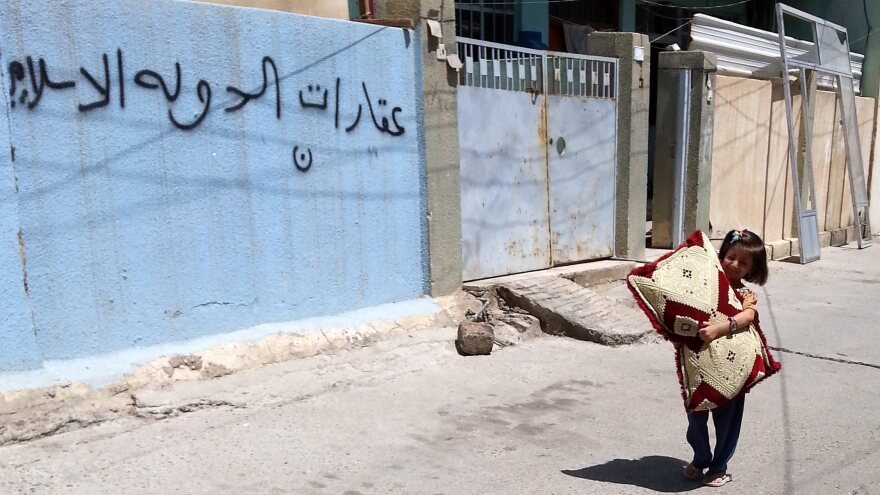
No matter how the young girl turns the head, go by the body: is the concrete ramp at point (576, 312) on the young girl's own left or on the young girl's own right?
on the young girl's own right

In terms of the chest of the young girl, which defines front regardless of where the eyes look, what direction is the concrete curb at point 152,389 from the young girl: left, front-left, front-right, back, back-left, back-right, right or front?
front-right

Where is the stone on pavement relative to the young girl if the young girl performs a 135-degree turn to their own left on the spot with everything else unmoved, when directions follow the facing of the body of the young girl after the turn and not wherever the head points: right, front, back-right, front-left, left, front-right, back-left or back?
back-left

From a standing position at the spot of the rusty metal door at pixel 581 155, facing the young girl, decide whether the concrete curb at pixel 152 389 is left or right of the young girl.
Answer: right

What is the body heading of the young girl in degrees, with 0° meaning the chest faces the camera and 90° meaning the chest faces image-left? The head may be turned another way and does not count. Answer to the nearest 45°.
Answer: approximately 45°

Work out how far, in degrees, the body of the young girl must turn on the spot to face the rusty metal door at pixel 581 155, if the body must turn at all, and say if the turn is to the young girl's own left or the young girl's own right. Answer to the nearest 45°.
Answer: approximately 135° to the young girl's own right

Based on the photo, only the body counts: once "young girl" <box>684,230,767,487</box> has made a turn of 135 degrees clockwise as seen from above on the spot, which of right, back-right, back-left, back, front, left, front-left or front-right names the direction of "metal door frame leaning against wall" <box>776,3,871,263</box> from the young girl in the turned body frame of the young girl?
front
